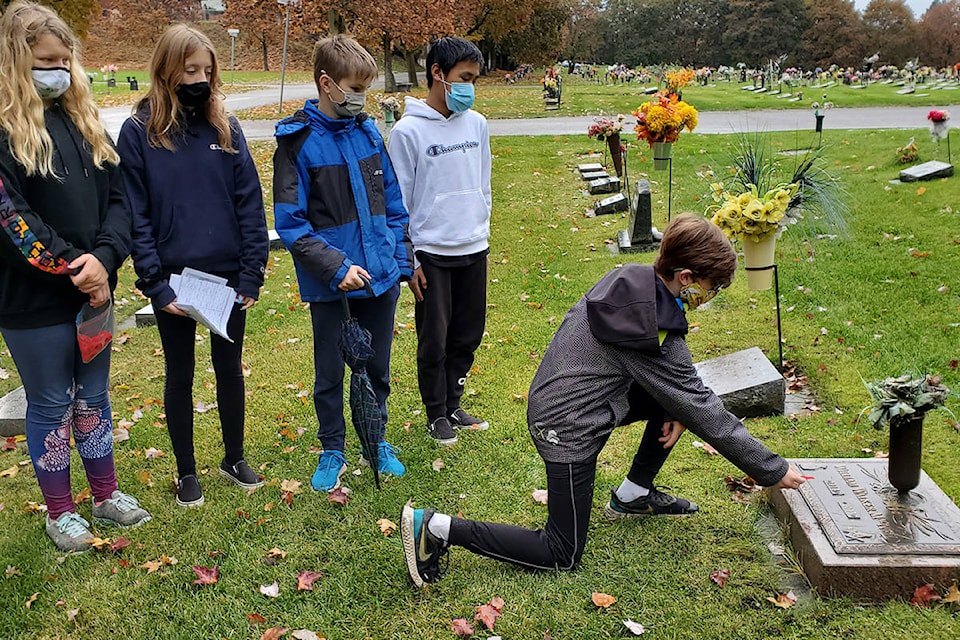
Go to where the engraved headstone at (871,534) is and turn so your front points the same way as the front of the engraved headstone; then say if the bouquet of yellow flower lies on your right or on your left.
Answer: on your right

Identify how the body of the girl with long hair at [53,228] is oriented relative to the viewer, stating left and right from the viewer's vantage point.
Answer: facing the viewer and to the right of the viewer

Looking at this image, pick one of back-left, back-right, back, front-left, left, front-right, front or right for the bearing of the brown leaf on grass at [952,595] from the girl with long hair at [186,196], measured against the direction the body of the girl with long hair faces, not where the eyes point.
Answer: front

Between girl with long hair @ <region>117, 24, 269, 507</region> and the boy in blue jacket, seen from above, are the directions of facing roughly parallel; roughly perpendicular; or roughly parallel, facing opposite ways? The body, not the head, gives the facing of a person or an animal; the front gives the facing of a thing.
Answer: roughly parallel

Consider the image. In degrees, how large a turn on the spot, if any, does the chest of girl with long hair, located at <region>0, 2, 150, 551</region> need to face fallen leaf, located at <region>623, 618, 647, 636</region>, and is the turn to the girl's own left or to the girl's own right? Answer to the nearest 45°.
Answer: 0° — they already face it

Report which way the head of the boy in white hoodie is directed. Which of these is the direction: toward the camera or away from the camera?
toward the camera

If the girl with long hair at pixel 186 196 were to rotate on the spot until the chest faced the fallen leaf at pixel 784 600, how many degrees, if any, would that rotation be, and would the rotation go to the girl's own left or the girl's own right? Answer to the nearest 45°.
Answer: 0° — they already face it

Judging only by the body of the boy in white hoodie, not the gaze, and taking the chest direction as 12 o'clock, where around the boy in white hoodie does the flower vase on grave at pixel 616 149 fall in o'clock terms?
The flower vase on grave is roughly at 8 o'clock from the boy in white hoodie.

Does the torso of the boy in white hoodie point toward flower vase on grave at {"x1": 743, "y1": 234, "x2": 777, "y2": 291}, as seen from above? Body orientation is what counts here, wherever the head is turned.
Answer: no

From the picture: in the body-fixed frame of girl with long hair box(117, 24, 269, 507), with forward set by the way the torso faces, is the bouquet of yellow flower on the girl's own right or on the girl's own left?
on the girl's own left

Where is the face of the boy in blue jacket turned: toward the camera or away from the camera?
toward the camera
